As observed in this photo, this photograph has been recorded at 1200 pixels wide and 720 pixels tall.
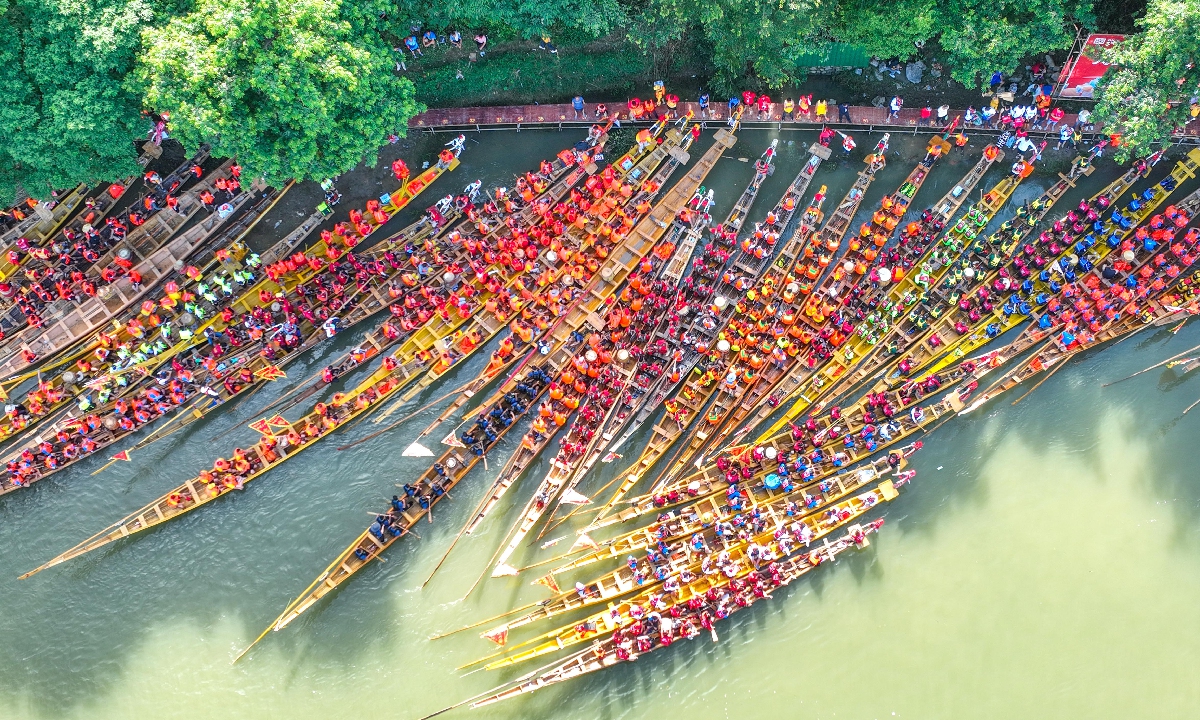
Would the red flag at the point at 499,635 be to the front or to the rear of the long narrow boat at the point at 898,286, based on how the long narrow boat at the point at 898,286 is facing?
to the rear

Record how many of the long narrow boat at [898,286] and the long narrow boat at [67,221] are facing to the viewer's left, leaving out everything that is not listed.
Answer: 0

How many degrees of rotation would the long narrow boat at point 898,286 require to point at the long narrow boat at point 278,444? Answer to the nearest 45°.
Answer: approximately 135° to its left

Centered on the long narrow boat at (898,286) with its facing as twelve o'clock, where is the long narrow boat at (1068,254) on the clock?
the long narrow boat at (1068,254) is roughly at 1 o'clock from the long narrow boat at (898,286).

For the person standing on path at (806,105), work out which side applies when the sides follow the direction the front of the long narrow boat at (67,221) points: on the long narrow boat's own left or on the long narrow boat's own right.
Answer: on the long narrow boat's own right

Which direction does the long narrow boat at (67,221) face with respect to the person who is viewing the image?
facing away from the viewer and to the right of the viewer

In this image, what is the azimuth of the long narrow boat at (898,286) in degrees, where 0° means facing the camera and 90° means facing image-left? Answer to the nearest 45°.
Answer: approximately 225°

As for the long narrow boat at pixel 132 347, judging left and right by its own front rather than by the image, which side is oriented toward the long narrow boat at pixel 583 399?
right

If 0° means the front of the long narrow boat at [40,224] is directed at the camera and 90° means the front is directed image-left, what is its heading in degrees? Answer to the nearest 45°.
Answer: approximately 225°

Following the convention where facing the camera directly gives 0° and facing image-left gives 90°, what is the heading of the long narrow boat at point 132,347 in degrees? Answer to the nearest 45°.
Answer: approximately 225°

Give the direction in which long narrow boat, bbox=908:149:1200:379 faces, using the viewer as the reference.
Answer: facing away from the viewer and to the right of the viewer
